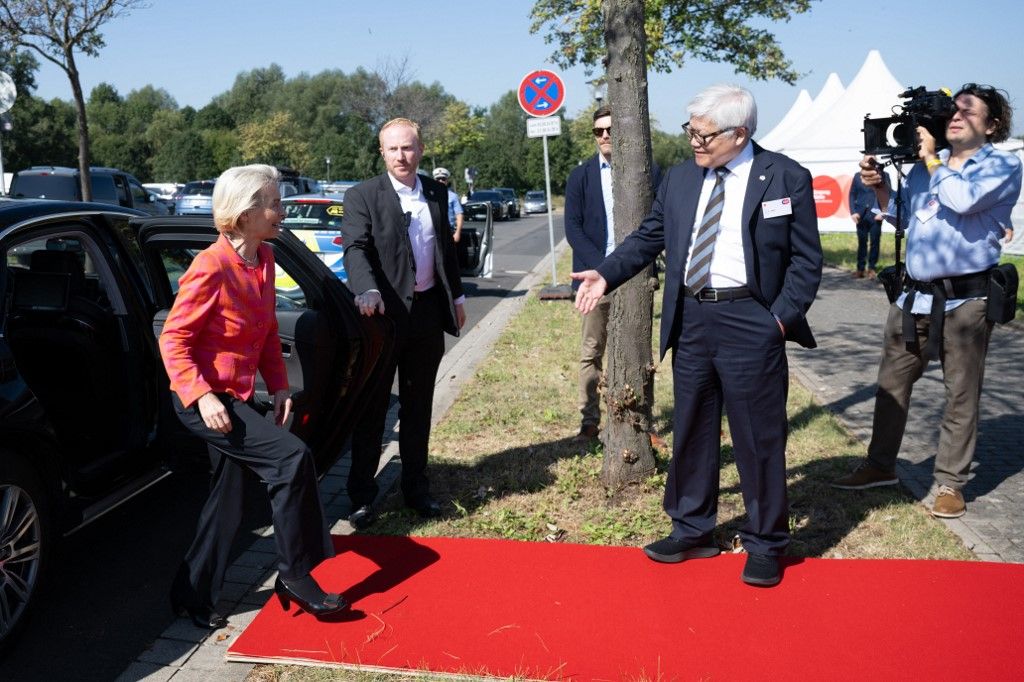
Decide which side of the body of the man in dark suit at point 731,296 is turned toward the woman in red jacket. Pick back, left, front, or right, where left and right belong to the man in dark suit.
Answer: front

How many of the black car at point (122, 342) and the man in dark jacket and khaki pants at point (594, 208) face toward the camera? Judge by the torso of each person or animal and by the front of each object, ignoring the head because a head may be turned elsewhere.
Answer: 1

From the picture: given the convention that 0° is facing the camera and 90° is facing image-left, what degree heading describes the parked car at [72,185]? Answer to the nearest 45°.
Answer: approximately 225°

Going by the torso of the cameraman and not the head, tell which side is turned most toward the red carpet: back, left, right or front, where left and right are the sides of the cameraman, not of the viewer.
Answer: front

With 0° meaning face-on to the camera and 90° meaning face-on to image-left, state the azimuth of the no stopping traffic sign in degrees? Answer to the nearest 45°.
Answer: approximately 0°

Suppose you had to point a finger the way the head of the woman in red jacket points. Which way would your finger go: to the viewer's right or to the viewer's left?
to the viewer's right

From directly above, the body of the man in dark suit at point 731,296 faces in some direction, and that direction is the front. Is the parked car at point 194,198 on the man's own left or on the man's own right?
on the man's own right

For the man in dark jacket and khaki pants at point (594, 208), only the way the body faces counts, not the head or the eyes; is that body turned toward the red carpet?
yes

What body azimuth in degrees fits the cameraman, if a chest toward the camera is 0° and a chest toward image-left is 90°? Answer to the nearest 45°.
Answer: approximately 45°

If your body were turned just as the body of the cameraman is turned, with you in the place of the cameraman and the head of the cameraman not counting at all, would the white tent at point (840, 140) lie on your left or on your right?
on your right

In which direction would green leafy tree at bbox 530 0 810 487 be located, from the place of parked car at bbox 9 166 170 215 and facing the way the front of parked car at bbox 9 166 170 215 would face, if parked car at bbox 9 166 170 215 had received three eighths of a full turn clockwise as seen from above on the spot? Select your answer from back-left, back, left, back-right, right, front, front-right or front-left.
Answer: front
